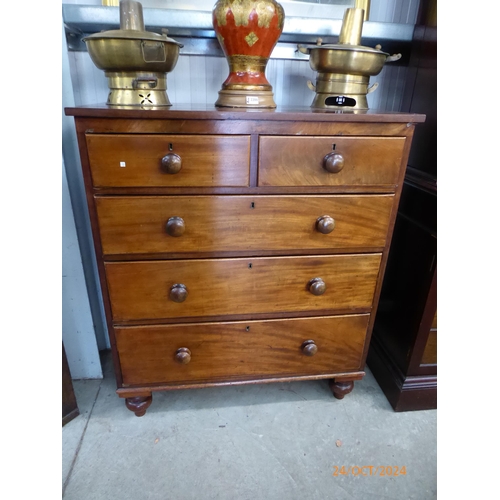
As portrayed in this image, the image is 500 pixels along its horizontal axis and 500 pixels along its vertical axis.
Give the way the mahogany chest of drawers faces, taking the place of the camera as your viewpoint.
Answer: facing the viewer

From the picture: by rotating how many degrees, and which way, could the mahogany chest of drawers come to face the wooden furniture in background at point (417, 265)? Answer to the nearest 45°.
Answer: approximately 90° to its left
